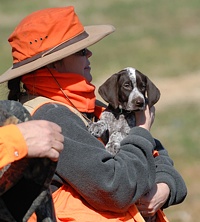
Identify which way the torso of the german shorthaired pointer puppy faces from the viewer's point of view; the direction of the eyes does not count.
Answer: toward the camera
